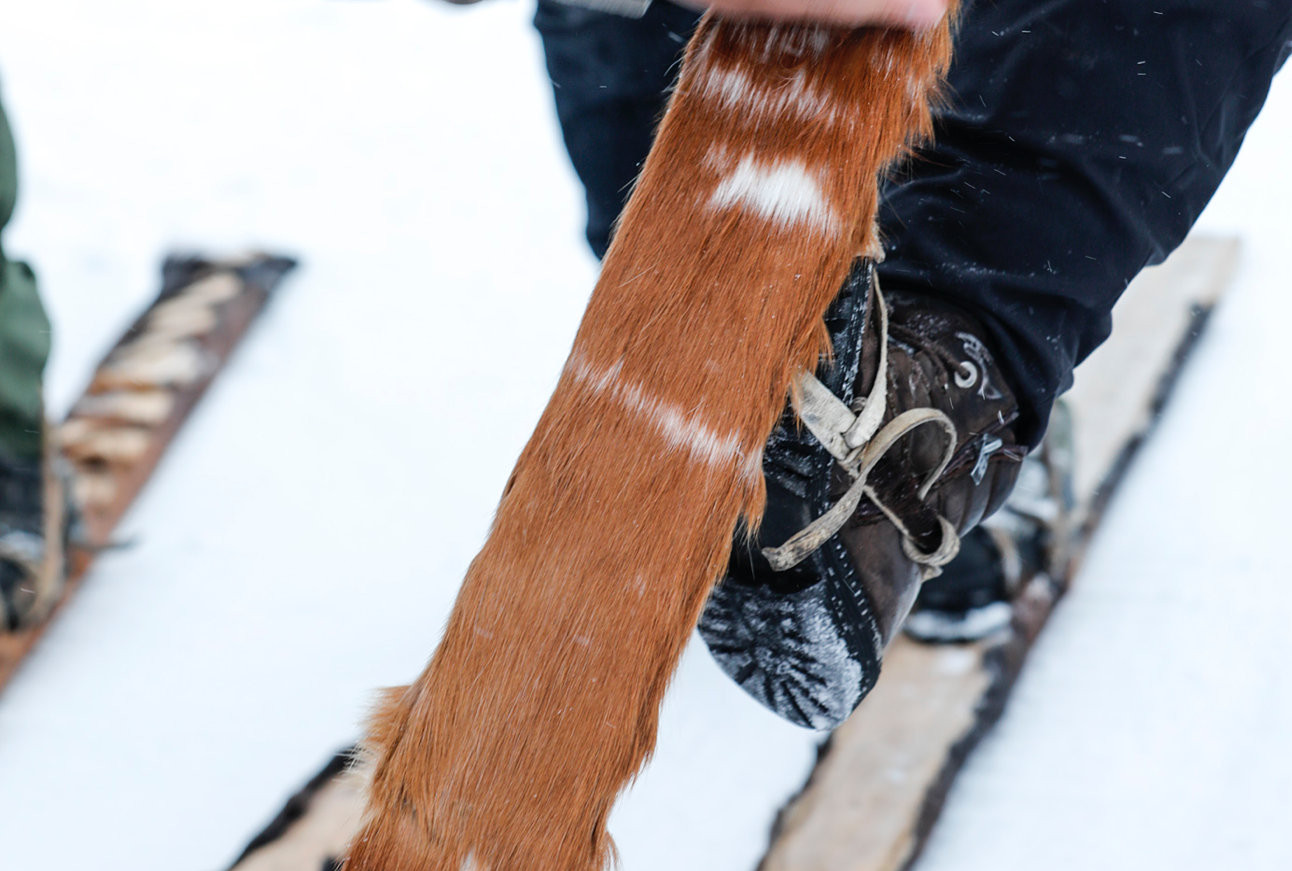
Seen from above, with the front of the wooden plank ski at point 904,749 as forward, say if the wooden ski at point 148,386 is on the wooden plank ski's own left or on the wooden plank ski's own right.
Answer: on the wooden plank ski's own right

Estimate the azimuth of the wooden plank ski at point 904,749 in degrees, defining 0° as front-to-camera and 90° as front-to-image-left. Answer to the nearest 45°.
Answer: approximately 45°
